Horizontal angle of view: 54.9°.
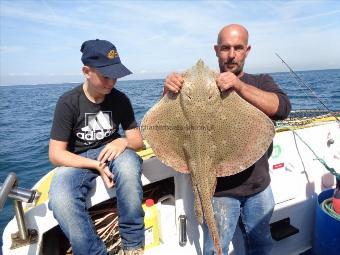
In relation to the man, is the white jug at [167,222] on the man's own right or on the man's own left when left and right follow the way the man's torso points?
on the man's own right

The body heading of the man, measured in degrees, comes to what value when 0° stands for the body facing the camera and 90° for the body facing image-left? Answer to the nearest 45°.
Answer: approximately 0°

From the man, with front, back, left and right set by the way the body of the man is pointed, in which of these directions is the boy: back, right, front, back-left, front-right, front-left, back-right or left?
right
